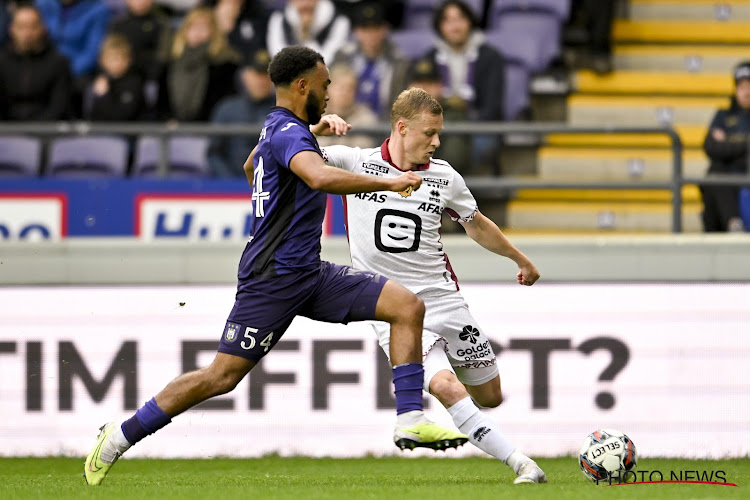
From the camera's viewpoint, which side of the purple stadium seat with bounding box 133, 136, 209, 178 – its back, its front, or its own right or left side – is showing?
front

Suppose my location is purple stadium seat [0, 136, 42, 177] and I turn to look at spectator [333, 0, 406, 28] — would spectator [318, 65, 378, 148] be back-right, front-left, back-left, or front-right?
front-right

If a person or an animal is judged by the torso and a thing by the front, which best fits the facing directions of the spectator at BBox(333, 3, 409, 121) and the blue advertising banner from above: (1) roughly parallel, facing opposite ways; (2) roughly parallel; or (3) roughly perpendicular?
roughly parallel

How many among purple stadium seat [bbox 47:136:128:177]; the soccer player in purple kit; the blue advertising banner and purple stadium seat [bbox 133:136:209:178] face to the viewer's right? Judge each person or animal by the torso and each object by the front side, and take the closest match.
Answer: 1

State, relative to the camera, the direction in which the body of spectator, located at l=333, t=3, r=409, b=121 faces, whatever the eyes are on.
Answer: toward the camera

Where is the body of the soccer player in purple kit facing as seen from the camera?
to the viewer's right

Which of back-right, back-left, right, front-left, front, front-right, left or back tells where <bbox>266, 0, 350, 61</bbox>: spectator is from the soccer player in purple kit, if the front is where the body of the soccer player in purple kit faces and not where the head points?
left

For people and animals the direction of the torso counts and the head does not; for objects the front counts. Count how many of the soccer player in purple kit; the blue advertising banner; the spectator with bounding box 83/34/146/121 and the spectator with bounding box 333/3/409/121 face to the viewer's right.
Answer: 1

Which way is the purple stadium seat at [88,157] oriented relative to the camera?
toward the camera

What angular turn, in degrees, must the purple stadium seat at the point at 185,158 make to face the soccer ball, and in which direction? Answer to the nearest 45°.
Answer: approximately 45° to its left

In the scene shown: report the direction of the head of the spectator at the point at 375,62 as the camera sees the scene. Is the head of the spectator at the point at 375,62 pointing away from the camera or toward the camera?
toward the camera

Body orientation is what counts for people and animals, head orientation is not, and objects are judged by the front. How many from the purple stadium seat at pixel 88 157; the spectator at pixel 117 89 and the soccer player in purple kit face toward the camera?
2

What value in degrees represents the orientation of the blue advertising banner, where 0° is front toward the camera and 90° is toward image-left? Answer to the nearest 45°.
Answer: approximately 0°

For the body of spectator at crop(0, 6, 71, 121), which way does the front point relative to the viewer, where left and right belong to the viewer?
facing the viewer

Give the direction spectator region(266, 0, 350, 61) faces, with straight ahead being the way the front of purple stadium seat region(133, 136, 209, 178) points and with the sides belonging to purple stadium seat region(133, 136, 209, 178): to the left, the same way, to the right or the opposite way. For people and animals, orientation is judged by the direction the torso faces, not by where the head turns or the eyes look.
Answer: the same way

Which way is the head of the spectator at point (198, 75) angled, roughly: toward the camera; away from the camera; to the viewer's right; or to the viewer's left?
toward the camera

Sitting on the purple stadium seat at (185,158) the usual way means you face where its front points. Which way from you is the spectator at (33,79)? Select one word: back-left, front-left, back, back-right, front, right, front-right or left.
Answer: back-right

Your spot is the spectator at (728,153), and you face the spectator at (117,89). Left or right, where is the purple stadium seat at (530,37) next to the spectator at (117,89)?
right

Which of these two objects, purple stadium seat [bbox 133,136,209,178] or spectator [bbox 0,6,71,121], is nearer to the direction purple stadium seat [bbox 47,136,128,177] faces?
the purple stadium seat

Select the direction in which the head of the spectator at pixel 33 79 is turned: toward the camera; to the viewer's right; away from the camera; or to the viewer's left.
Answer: toward the camera

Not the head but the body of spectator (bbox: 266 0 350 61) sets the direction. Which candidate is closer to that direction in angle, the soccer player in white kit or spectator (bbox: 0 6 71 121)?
the soccer player in white kit
